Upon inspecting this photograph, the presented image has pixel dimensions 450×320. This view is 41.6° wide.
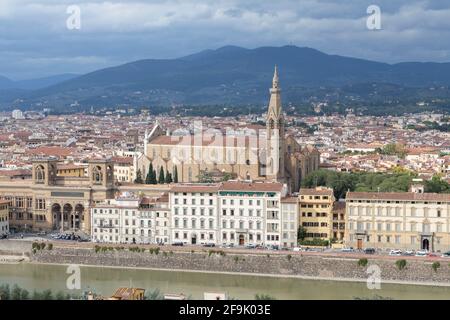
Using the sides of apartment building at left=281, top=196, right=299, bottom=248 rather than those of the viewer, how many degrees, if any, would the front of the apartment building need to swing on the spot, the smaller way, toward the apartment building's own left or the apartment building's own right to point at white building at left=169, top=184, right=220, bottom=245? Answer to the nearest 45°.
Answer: approximately 90° to the apartment building's own right

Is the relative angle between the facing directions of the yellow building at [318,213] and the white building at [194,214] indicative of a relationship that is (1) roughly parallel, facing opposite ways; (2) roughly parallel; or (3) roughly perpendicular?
roughly parallel

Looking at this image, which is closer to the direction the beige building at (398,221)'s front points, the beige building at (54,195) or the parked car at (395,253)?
the parked car

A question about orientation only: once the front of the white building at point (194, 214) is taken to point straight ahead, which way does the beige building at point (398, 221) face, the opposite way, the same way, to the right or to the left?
the same way

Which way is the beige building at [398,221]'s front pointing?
toward the camera

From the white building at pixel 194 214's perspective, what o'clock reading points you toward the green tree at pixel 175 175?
The green tree is roughly at 6 o'clock from the white building.

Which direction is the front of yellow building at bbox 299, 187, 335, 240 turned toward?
toward the camera

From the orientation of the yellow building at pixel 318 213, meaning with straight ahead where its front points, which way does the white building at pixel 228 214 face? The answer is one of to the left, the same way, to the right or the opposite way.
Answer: the same way

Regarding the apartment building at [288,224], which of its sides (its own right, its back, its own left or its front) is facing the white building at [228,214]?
right

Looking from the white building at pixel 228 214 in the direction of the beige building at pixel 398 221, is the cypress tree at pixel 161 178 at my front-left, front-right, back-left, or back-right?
back-left

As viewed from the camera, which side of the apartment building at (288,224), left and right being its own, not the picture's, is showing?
front

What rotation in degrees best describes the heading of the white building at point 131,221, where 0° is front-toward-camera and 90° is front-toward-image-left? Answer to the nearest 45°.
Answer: approximately 0°

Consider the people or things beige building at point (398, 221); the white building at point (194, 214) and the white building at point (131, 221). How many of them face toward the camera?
3

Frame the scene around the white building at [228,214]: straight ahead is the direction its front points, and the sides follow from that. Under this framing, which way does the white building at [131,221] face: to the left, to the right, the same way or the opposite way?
the same way

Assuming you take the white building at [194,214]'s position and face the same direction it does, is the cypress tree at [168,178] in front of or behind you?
behind
